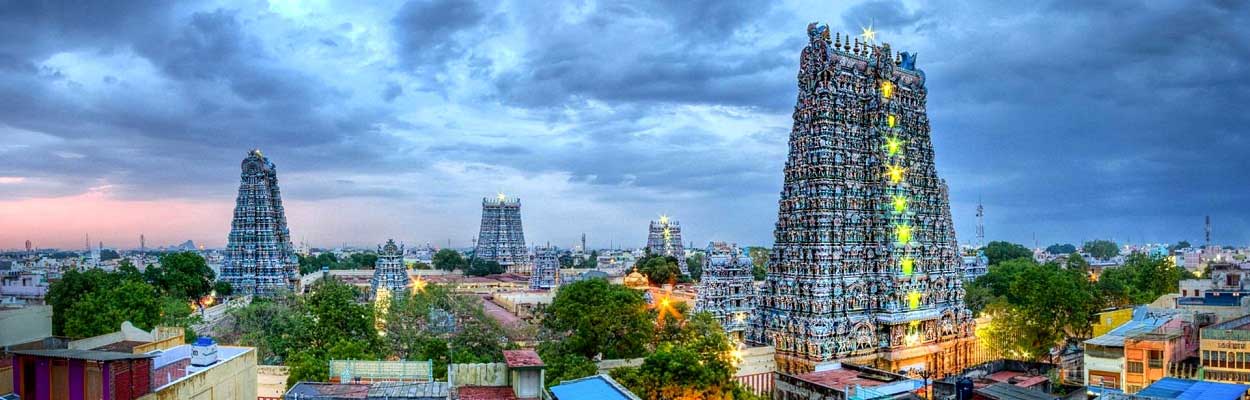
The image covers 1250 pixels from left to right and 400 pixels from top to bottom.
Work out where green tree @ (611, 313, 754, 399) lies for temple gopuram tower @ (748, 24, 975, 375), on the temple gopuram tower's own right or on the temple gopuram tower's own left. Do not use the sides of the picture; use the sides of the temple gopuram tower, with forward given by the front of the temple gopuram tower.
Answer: on the temple gopuram tower's own right

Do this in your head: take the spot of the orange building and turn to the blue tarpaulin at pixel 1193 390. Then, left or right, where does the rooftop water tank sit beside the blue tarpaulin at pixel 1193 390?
right

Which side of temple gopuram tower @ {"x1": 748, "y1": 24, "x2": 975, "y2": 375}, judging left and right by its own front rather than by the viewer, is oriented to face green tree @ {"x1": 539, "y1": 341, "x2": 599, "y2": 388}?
right

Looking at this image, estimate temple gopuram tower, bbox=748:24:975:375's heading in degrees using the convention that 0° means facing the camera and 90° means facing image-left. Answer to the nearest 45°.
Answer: approximately 315°

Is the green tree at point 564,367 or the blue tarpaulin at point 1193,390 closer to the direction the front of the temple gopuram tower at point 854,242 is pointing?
the blue tarpaulin

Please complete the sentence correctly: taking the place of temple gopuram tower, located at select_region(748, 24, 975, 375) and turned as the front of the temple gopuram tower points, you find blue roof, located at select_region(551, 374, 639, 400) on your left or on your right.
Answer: on your right

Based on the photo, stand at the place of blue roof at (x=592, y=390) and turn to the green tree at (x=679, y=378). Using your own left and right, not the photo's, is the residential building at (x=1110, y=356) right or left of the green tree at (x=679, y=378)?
right
